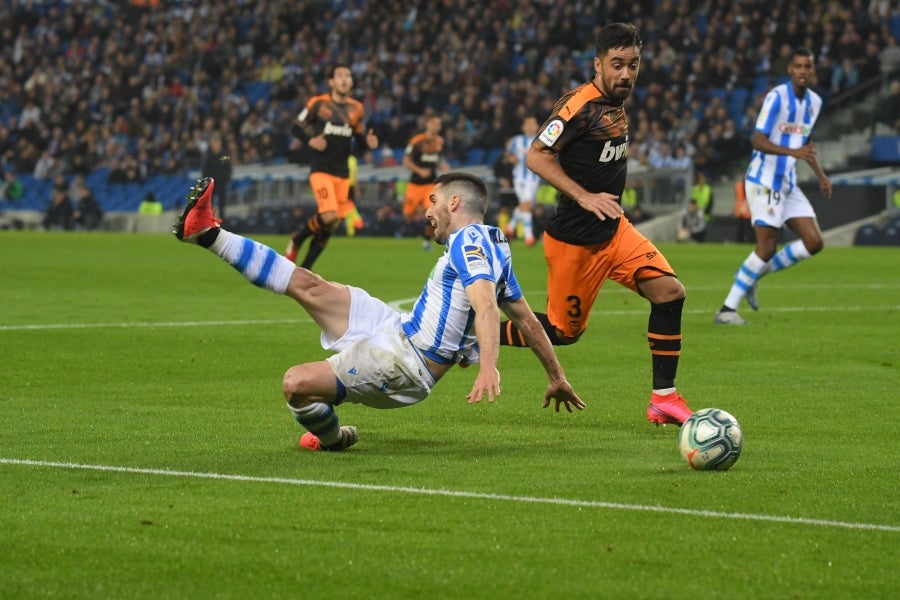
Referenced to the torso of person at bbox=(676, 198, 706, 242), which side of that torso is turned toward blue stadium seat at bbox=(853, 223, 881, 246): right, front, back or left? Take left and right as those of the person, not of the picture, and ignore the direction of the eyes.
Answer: left

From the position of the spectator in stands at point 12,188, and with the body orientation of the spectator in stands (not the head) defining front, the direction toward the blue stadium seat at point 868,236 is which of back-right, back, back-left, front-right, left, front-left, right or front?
front-left

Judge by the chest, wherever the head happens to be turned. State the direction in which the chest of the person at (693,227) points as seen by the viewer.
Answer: toward the camera

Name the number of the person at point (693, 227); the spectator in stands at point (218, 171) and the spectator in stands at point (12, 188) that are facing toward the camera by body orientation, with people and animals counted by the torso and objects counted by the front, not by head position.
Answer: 3

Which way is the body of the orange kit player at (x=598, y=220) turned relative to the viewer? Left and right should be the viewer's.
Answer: facing the viewer and to the right of the viewer

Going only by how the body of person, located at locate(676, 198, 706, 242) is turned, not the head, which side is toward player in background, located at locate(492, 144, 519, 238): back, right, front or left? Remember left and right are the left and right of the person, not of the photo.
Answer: right

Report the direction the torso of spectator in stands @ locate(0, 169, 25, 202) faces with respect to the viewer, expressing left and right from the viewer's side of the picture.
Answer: facing the viewer

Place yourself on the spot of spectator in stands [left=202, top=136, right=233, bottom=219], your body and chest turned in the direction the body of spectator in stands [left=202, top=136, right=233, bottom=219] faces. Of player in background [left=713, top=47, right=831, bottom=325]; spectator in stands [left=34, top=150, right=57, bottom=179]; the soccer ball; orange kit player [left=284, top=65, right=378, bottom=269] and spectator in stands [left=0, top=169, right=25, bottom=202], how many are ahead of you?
3

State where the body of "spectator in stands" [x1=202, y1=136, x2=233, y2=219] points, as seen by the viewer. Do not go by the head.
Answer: toward the camera

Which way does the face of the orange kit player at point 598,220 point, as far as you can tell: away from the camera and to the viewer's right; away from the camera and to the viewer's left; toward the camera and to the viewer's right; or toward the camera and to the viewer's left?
toward the camera and to the viewer's right
